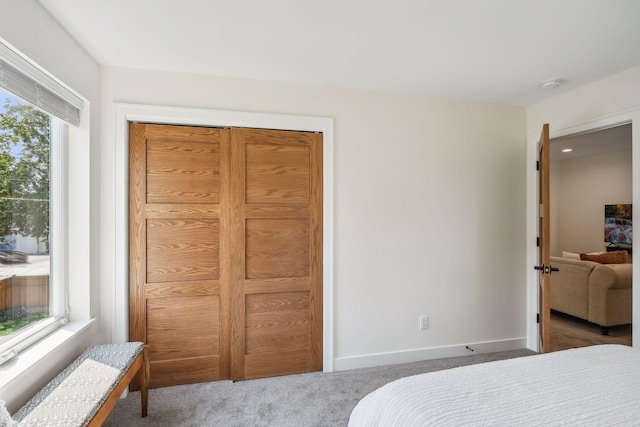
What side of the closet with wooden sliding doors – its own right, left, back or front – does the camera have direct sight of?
front

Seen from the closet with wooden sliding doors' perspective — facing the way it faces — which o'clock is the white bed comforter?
The white bed comforter is roughly at 11 o'clock from the closet with wooden sliding doors.

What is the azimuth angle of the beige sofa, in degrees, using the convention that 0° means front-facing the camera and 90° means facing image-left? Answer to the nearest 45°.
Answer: approximately 225°

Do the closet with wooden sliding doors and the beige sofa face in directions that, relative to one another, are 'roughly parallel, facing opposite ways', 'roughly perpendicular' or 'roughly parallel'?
roughly perpendicular

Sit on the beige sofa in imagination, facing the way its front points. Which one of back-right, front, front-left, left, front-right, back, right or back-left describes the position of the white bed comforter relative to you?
back-right

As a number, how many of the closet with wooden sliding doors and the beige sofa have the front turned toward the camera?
1

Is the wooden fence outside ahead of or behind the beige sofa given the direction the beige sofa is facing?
behind

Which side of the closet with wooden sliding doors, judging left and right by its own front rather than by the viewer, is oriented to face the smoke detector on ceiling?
left

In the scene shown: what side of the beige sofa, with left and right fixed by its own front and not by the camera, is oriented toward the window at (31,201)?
back

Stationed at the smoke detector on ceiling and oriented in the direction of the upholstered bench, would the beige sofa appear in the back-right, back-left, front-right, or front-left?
back-right

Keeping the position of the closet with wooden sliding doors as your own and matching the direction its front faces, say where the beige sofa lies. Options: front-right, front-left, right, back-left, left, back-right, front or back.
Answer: left
